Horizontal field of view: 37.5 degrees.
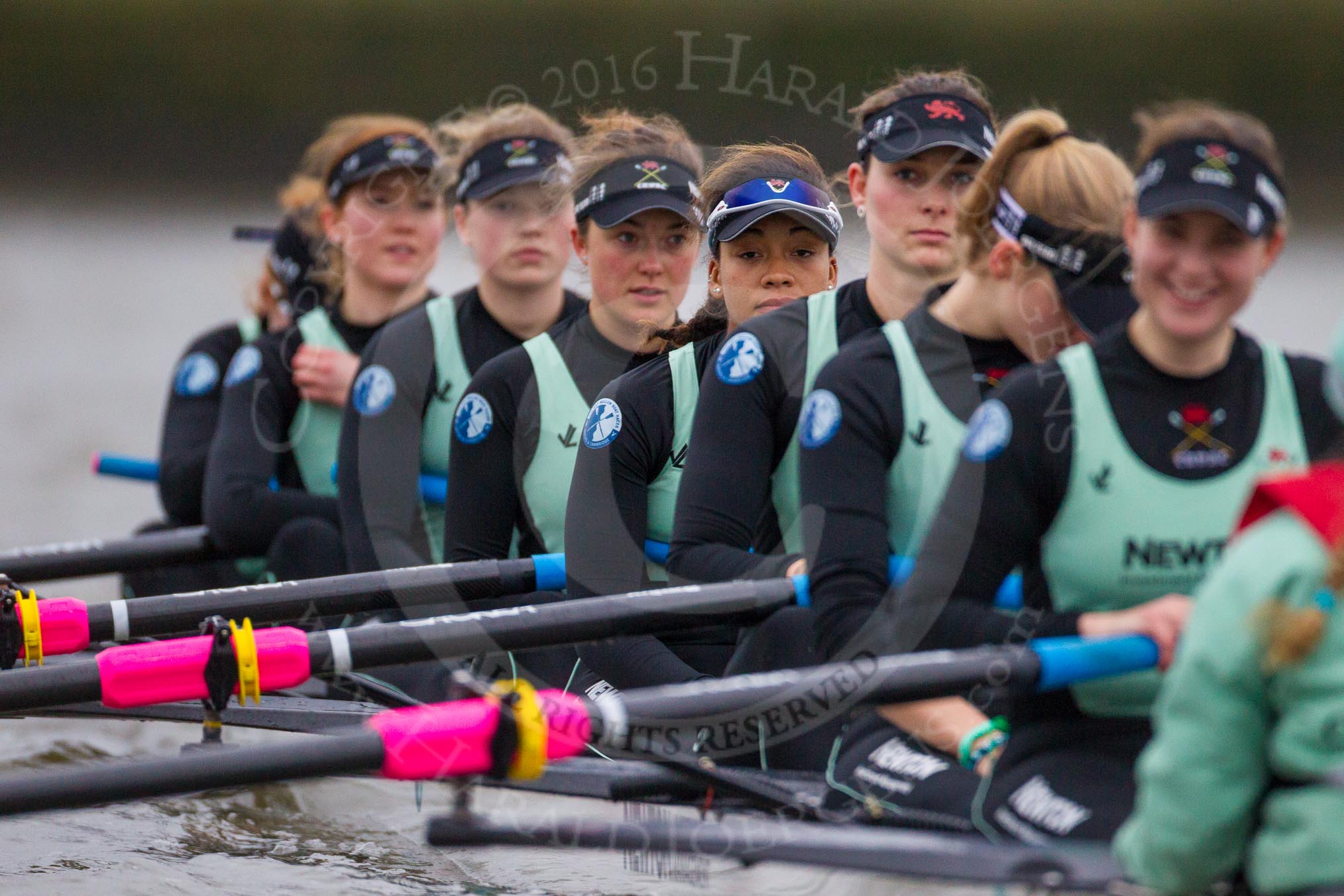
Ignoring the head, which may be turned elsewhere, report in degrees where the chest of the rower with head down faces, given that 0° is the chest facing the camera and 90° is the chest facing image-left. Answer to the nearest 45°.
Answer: approximately 315°

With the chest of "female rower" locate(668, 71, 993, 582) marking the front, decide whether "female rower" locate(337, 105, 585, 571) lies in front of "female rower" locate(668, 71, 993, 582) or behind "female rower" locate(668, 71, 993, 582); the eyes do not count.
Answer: behind

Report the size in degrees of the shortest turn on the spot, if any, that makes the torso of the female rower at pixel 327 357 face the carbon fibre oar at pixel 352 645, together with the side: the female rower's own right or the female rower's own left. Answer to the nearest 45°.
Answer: approximately 45° to the female rower's own right

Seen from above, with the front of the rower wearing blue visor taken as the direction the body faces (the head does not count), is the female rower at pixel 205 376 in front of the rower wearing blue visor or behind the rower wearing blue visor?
behind
